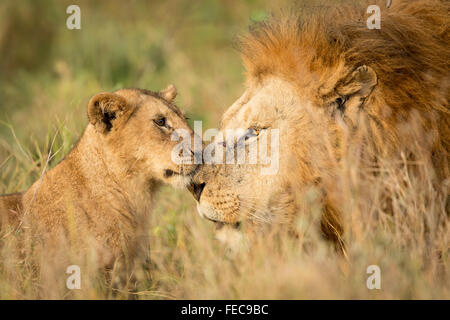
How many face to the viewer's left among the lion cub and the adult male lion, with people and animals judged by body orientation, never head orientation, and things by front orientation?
1

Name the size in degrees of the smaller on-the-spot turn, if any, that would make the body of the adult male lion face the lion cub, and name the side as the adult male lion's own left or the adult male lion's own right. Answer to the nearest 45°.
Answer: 0° — it already faces it

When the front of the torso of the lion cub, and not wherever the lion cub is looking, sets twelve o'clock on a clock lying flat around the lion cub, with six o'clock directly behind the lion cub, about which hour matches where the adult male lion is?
The adult male lion is roughly at 1 o'clock from the lion cub.

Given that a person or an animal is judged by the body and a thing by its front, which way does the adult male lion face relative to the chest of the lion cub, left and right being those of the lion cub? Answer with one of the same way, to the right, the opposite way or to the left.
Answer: the opposite way

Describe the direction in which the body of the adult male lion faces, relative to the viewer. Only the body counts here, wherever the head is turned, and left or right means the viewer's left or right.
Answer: facing to the left of the viewer

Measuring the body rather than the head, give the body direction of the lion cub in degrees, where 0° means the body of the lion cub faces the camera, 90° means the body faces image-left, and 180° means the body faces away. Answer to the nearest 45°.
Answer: approximately 270°
